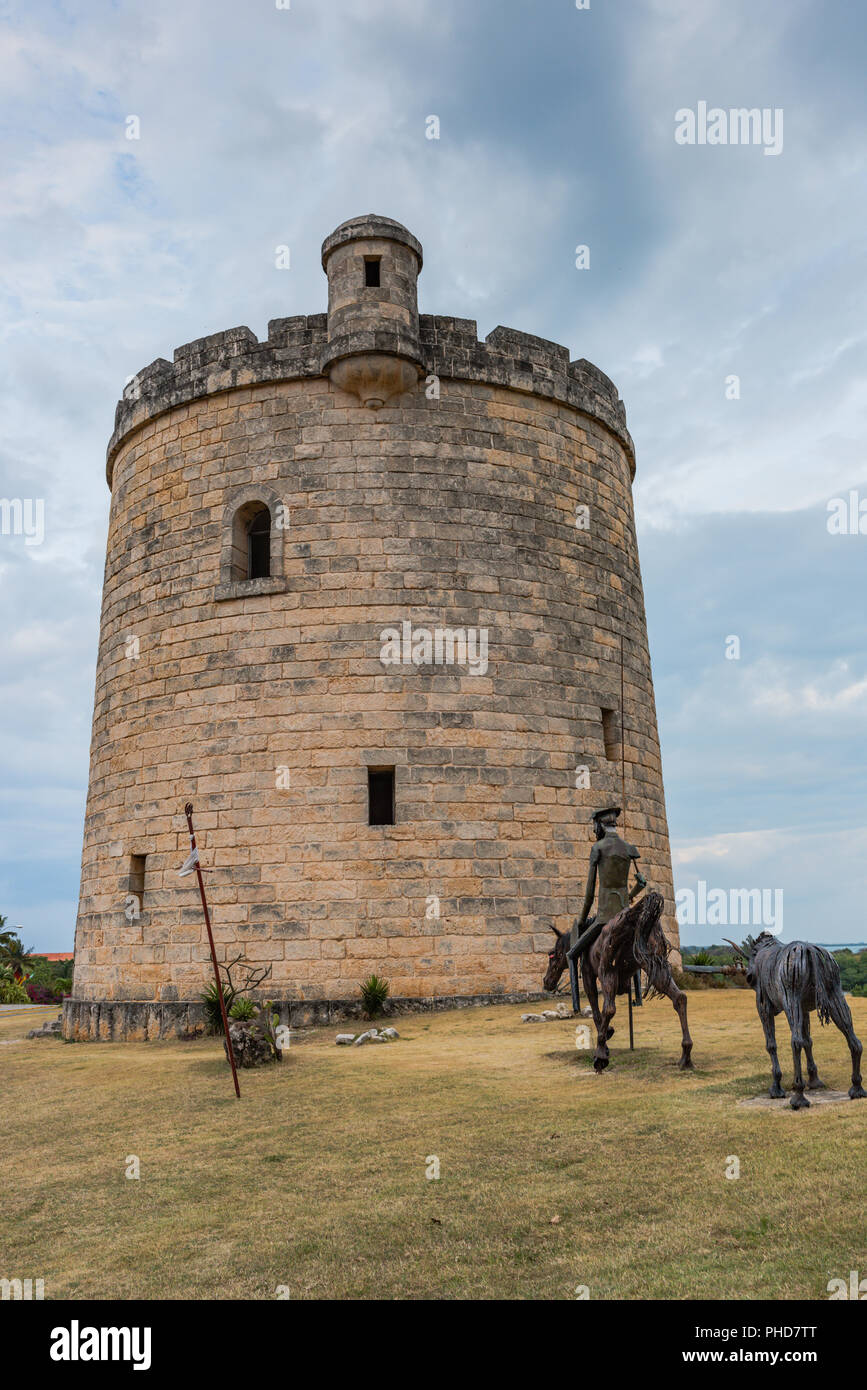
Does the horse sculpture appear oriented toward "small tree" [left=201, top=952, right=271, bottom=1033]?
no

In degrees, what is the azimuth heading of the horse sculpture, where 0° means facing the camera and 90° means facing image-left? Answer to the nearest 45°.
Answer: approximately 135°

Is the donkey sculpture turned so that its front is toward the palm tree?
yes

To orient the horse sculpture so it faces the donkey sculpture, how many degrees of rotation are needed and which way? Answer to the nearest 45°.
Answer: approximately 180°

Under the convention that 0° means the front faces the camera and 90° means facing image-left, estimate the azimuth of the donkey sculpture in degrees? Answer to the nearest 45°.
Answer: approximately 135°

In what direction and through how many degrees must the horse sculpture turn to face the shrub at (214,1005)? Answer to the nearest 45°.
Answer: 0° — it already faces it
